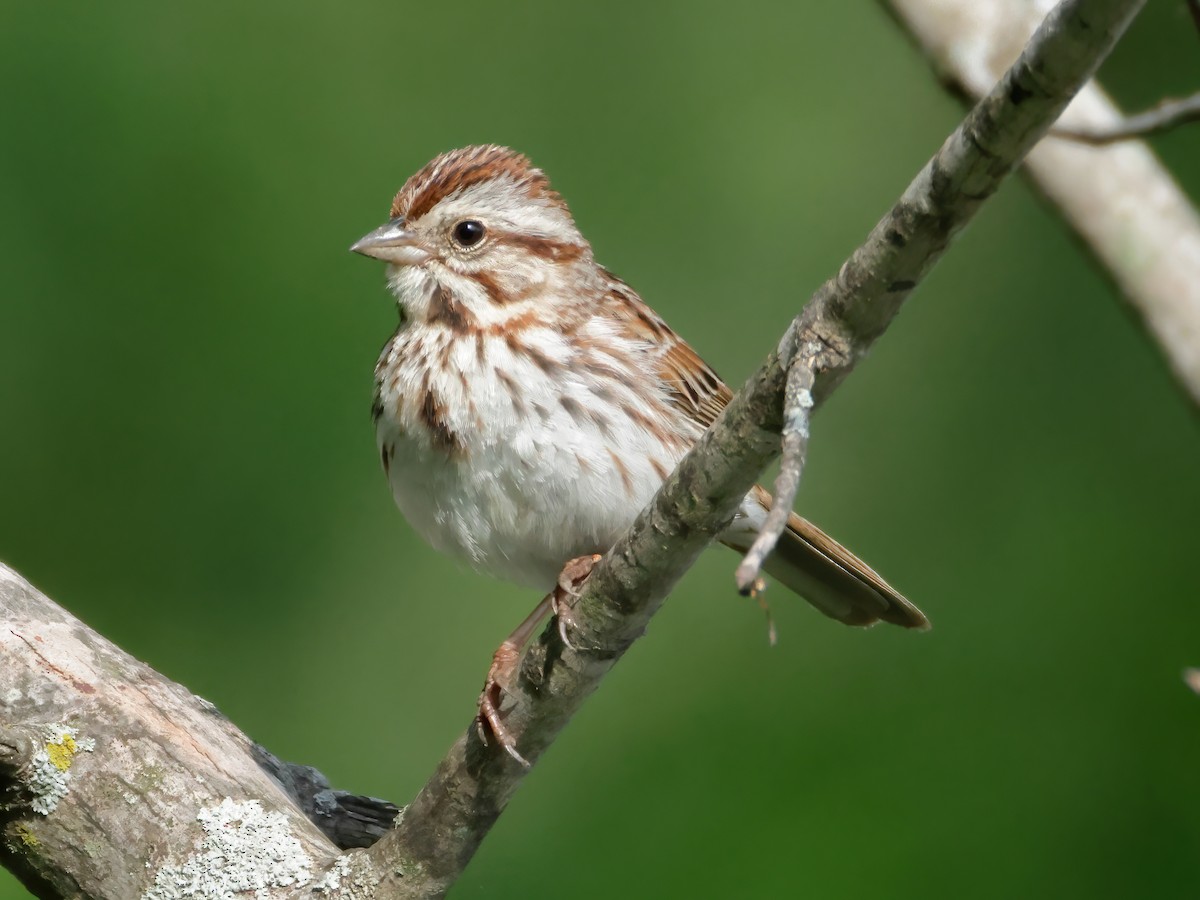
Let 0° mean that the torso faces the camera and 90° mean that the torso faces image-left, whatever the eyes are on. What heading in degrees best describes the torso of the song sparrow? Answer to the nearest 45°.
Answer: approximately 45°
